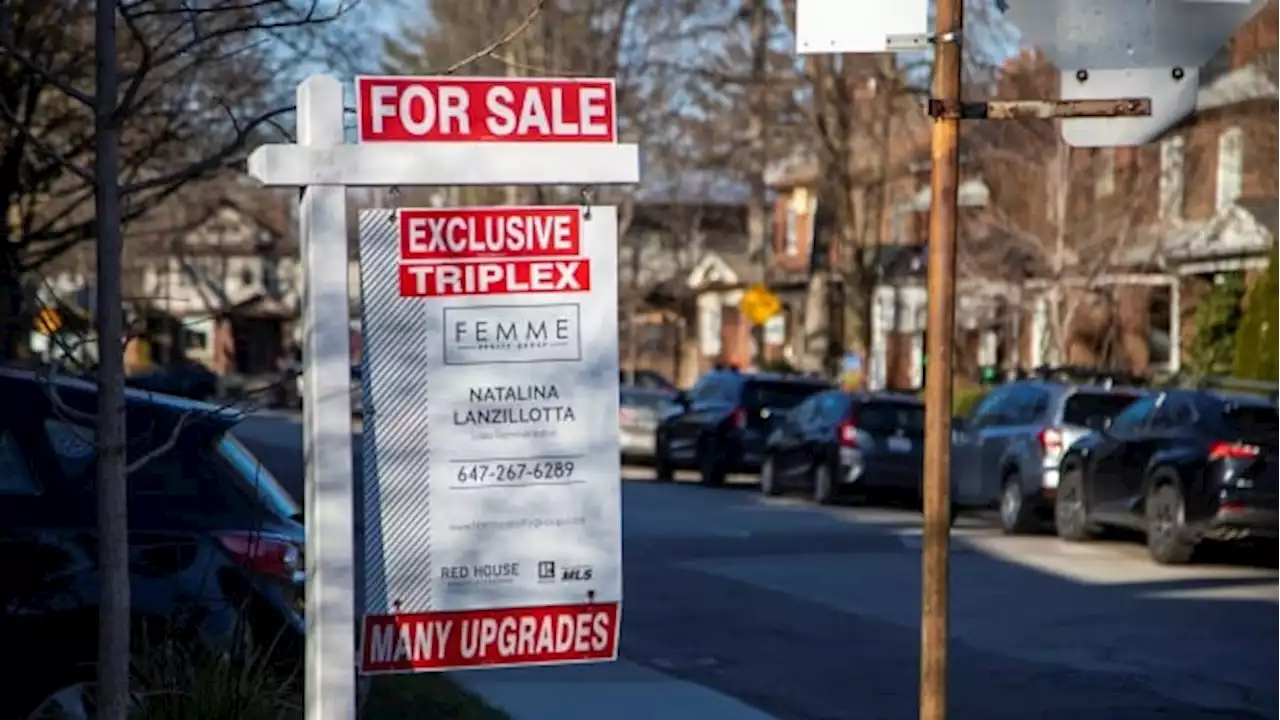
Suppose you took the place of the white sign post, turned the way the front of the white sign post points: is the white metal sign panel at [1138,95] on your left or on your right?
on your left

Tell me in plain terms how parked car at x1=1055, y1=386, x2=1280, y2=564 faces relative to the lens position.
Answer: facing away from the viewer and to the left of the viewer

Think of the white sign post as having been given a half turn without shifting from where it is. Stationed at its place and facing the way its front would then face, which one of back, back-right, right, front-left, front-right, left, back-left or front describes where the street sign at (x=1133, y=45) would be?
right

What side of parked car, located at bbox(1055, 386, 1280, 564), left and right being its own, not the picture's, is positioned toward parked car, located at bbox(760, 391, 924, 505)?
front

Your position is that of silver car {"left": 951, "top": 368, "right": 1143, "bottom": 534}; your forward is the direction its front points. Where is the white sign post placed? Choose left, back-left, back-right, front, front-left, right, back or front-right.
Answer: back-left

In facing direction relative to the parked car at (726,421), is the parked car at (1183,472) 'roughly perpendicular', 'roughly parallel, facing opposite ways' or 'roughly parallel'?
roughly parallel

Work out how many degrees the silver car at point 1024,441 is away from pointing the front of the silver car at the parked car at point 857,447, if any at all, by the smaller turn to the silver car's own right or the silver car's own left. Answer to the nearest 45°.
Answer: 0° — it already faces it

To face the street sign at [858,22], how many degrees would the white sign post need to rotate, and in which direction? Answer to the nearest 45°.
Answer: approximately 90° to its left

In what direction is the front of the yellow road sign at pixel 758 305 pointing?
toward the camera

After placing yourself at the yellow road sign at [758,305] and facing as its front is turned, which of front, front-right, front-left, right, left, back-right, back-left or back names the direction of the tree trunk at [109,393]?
front

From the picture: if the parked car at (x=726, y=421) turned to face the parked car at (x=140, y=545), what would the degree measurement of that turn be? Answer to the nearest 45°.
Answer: approximately 135° to its left

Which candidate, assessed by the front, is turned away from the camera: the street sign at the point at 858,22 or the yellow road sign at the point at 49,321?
the street sign

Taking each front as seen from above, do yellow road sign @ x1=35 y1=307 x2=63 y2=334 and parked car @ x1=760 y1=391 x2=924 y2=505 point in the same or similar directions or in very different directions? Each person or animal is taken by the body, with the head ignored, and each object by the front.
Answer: very different directions

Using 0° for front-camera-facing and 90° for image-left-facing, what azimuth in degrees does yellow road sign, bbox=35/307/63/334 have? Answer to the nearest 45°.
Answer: approximately 0°

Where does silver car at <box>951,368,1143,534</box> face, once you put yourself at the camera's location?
facing away from the viewer and to the left of the viewer

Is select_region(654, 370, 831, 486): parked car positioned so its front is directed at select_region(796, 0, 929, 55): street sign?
no

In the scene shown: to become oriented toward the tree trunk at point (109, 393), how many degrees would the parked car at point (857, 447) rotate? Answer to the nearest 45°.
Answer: approximately 135° to its left

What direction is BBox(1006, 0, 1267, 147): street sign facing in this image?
away from the camera

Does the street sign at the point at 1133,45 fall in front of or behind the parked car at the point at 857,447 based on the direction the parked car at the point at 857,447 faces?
behind
